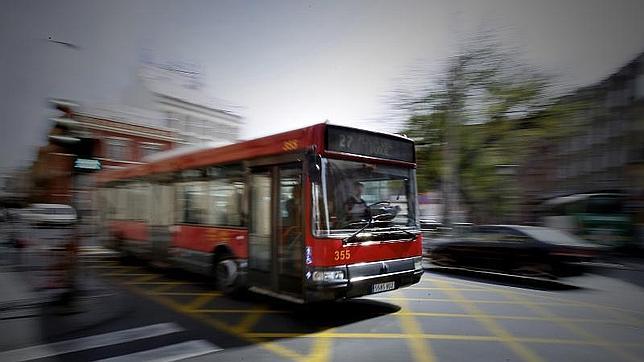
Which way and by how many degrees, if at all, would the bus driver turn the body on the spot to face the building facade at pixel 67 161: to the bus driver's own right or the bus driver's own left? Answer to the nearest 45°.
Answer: approximately 135° to the bus driver's own right

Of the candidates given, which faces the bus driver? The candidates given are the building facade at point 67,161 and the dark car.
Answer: the building facade

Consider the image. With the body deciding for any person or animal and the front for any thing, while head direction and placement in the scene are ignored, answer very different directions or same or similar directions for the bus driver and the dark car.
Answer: very different directions

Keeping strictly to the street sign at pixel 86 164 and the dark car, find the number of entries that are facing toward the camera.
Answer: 1

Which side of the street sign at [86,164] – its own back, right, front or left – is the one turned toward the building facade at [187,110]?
back

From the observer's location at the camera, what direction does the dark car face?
facing away from the viewer and to the left of the viewer

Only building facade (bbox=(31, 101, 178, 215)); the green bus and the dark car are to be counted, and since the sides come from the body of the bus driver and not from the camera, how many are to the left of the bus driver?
2

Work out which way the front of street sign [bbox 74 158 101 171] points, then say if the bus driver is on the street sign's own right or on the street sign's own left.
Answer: on the street sign's own left

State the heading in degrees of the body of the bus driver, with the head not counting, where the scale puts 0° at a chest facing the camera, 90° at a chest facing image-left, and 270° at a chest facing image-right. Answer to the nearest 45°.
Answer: approximately 315°

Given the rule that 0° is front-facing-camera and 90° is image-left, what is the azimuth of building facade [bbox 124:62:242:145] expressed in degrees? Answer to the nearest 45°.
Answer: approximately 315°
